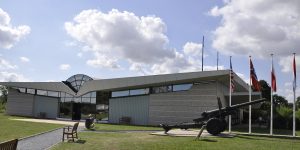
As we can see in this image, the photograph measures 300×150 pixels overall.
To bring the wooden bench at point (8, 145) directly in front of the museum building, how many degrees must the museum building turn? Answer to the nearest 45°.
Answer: approximately 45° to its left

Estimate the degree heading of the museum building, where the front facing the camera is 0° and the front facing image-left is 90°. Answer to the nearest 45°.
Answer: approximately 45°
